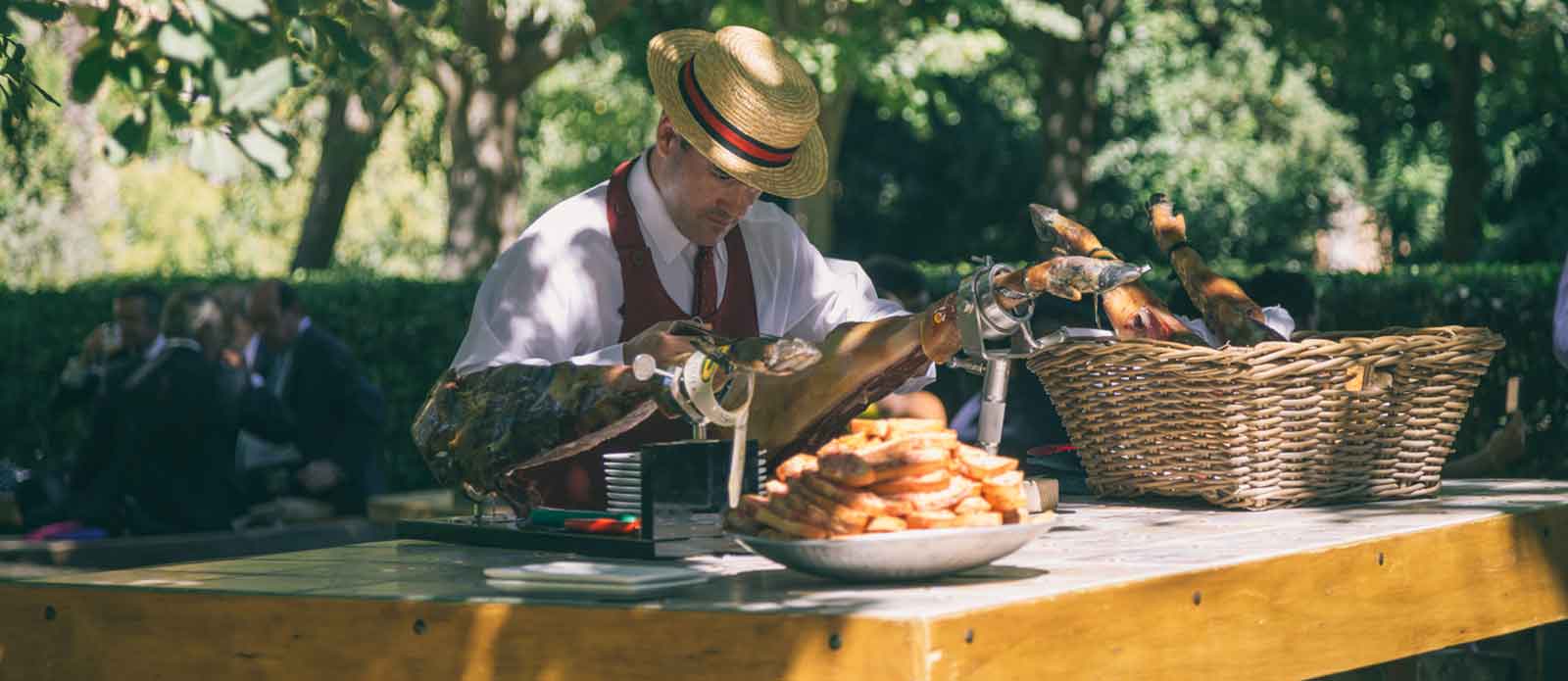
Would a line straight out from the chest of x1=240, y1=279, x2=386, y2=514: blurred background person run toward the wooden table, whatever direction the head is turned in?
no

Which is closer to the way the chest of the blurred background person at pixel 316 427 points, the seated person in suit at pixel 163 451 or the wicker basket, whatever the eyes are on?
the seated person in suit

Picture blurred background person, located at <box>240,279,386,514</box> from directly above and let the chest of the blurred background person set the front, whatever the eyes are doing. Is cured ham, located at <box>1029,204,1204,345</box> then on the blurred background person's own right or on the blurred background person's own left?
on the blurred background person's own left

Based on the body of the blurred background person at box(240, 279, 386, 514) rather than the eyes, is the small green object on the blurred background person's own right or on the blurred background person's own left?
on the blurred background person's own left

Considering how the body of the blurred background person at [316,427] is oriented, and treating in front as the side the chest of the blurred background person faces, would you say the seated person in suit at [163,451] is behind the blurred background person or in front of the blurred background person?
in front

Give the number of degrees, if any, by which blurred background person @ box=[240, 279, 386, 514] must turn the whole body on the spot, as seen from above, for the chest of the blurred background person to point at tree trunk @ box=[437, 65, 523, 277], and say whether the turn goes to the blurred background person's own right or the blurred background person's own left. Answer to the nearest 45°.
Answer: approximately 135° to the blurred background person's own right

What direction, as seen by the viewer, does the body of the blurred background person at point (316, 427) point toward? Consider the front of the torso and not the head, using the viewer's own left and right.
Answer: facing the viewer and to the left of the viewer
